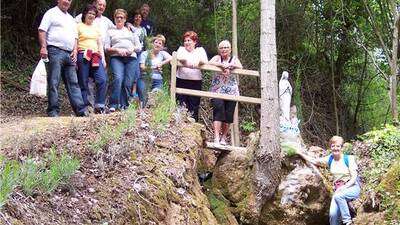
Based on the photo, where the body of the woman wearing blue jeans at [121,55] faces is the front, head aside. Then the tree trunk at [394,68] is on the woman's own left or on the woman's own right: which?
on the woman's own left

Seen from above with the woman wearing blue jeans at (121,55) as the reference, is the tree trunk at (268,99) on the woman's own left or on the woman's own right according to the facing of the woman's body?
on the woman's own left

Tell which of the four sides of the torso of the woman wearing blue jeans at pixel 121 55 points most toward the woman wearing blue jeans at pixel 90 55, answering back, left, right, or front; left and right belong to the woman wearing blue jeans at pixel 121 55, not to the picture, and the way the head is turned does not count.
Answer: right

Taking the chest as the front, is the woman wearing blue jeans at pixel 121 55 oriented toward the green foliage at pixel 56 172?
yes

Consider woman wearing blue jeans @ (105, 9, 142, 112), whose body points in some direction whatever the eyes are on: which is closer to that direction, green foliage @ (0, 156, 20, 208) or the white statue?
the green foliage

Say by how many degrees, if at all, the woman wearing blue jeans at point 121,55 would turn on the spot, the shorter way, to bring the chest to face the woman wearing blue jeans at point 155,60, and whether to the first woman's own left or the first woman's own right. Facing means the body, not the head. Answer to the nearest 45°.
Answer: approximately 135° to the first woman's own left

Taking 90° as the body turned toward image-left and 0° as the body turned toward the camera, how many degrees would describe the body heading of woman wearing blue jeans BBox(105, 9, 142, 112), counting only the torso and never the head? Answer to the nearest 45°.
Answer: approximately 0°

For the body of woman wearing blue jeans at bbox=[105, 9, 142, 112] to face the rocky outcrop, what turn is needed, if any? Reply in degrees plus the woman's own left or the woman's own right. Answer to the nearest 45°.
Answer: approximately 90° to the woman's own left

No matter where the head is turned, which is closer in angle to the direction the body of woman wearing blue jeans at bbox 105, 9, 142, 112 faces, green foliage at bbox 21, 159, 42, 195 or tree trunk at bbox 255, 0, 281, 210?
the green foliage

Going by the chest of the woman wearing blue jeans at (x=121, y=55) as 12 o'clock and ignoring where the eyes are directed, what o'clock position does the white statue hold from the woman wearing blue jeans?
The white statue is roughly at 8 o'clock from the woman wearing blue jeans.

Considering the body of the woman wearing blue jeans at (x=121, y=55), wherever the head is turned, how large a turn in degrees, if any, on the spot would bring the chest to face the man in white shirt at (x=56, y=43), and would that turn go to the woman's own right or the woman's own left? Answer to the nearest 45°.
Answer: approximately 45° to the woman's own right

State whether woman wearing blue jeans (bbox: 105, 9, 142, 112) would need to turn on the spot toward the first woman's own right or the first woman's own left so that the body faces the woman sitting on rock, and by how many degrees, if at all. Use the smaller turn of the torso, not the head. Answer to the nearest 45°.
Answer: approximately 90° to the first woman's own left

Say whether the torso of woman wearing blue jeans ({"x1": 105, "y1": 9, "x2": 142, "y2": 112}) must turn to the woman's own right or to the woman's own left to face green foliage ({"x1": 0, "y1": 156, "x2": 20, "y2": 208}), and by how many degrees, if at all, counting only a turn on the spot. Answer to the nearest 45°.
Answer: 0° — they already face it
